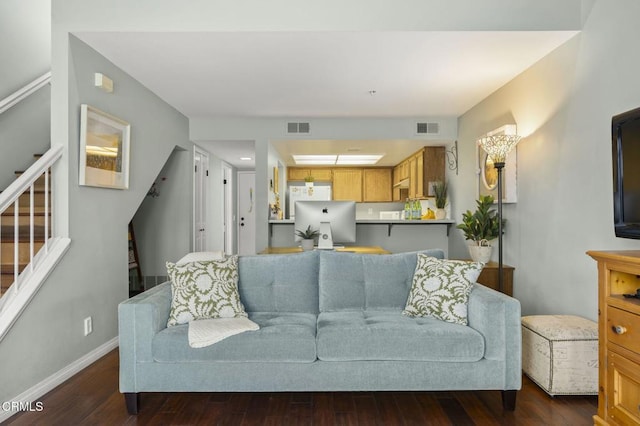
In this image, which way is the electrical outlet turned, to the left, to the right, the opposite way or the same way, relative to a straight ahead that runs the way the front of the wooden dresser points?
the opposite way

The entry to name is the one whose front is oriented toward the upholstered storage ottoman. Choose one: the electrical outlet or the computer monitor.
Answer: the electrical outlet

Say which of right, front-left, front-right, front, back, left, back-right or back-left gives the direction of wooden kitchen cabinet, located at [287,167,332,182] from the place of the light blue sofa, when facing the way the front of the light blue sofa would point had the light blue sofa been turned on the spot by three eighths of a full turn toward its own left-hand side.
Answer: front-left

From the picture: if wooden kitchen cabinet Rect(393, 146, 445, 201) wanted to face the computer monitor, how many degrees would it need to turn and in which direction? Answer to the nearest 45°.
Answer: approximately 45° to its left

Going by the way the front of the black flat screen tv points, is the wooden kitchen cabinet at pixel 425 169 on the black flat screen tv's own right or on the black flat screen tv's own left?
on the black flat screen tv's own right

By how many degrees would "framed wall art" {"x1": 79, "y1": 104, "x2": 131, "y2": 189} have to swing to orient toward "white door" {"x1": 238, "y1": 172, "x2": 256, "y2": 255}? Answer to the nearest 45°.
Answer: approximately 90° to its left

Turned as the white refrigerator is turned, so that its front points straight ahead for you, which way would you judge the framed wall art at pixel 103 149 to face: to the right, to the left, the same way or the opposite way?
to the left

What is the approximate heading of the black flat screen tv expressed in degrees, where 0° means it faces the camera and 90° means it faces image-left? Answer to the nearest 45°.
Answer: approximately 45°

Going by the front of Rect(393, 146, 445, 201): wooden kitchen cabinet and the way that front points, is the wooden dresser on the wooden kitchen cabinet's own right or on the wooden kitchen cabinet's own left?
on the wooden kitchen cabinet's own left

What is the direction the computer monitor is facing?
away from the camera

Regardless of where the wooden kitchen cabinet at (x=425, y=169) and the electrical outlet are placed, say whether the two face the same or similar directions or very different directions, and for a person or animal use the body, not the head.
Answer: very different directions

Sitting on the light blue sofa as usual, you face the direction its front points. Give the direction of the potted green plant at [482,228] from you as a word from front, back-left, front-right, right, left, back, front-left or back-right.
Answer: back-left
